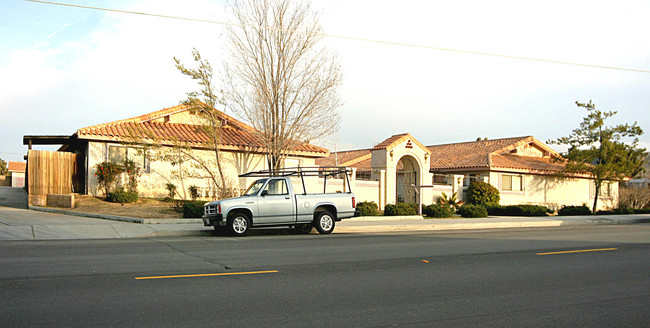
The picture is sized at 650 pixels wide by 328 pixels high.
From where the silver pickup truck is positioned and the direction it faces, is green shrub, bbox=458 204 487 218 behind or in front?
behind

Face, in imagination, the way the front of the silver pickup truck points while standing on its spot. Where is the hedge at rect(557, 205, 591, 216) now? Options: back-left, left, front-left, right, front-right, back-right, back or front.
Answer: back

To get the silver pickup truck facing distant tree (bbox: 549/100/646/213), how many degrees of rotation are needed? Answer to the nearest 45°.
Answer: approximately 180°

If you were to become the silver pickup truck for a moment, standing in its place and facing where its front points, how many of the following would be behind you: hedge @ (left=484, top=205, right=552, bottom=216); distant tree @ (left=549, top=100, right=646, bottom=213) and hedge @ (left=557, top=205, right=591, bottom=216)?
3

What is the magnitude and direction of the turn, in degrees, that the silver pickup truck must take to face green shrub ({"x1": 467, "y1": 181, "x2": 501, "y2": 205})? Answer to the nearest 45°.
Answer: approximately 180°

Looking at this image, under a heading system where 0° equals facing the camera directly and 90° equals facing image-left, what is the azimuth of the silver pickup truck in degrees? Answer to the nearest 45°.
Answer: approximately 45°

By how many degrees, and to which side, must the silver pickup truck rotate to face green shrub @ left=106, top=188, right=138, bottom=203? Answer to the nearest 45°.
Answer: approximately 90° to its right
